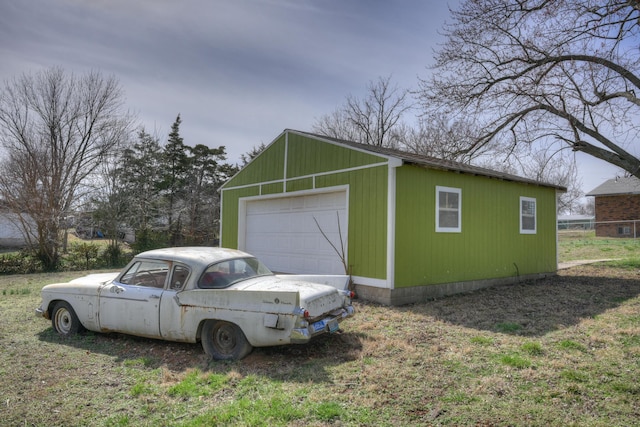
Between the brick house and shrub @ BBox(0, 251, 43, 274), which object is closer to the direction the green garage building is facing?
the shrub

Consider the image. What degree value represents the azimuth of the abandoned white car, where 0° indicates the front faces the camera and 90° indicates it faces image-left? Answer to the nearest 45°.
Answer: approximately 135°

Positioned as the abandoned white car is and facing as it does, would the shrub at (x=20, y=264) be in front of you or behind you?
in front

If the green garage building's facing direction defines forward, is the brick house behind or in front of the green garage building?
behind

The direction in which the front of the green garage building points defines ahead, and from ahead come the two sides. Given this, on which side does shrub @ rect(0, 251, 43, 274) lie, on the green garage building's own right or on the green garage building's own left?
on the green garage building's own right

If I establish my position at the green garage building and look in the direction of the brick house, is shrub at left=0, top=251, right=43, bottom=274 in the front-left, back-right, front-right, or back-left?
back-left

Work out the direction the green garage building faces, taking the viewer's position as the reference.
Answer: facing the viewer and to the left of the viewer

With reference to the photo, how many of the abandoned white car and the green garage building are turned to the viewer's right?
0

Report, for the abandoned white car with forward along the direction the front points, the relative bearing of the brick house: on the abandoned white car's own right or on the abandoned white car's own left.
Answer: on the abandoned white car's own right

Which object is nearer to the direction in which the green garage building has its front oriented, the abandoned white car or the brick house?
the abandoned white car

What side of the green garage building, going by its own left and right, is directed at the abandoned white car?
front

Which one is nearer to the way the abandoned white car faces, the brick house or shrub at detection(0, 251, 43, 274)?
the shrub

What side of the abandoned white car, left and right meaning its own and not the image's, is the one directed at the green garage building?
right
